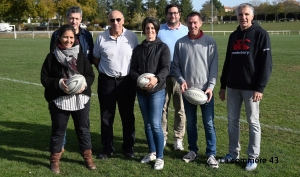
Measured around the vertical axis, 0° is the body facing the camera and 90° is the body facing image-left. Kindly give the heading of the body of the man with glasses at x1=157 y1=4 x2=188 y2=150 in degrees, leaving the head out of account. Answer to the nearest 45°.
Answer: approximately 0°

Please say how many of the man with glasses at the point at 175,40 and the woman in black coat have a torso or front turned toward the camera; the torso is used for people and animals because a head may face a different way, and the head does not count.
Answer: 2

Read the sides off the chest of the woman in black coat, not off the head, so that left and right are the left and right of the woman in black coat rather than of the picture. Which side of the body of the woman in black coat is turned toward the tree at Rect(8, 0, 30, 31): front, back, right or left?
back
